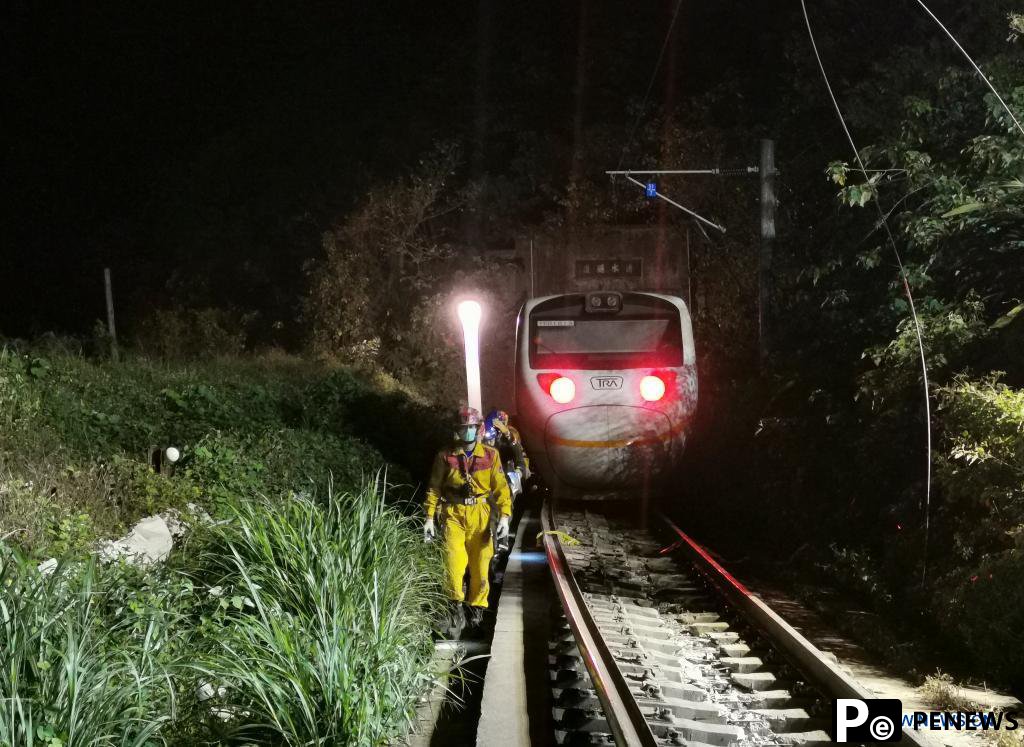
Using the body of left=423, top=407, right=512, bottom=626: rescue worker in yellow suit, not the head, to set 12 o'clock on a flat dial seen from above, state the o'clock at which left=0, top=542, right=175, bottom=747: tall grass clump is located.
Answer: The tall grass clump is roughly at 1 o'clock from the rescue worker in yellow suit.

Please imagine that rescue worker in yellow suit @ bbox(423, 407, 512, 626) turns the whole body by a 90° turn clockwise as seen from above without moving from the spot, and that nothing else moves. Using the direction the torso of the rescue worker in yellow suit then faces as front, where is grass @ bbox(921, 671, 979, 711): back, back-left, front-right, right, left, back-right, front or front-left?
back-left

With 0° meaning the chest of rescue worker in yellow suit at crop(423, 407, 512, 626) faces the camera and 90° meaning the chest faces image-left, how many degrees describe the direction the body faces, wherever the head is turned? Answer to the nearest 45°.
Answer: approximately 0°

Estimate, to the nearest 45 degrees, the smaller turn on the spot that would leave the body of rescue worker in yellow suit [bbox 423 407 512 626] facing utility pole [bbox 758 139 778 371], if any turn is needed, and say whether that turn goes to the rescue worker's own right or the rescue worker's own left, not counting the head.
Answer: approximately 135° to the rescue worker's own left

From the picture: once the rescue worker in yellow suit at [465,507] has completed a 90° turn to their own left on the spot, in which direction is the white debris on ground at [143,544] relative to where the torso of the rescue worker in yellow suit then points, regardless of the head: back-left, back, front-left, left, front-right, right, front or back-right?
back
